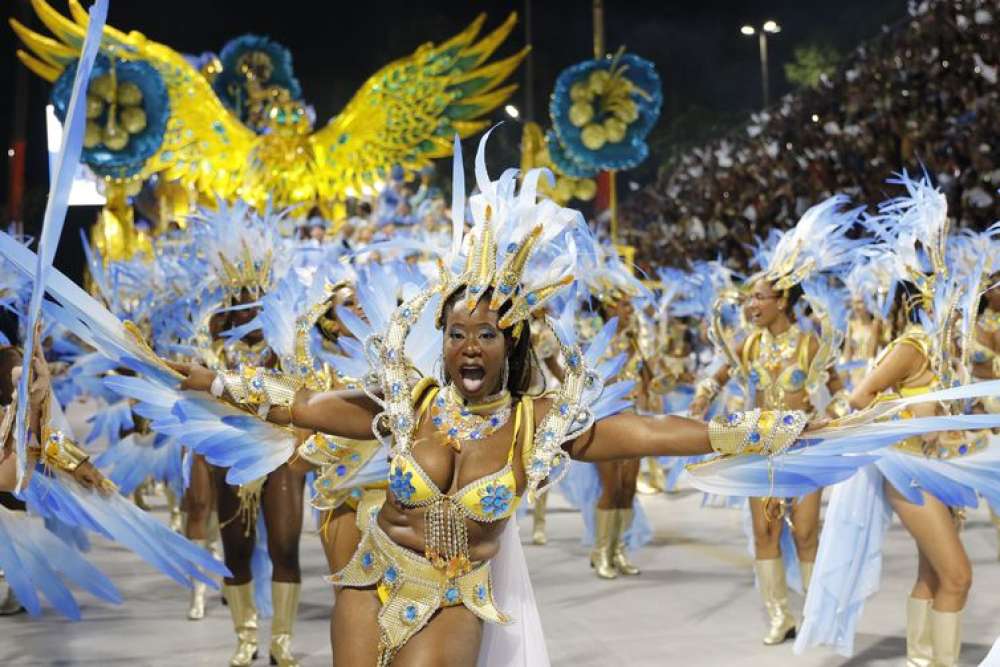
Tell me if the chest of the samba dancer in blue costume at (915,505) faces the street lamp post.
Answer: no

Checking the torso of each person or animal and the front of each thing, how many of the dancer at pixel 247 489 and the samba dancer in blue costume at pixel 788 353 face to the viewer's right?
0

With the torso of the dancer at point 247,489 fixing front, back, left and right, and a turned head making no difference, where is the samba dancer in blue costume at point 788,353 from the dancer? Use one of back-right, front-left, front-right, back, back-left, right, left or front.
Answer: left

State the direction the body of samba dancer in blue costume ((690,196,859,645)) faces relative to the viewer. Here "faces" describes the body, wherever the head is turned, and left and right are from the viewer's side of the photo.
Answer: facing the viewer and to the left of the viewer

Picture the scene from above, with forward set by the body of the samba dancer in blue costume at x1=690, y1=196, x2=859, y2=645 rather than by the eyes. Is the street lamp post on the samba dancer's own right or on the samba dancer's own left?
on the samba dancer's own right

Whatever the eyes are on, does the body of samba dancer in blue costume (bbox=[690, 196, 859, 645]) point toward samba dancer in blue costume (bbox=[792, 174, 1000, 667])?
no

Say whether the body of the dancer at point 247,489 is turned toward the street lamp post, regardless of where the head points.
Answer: no

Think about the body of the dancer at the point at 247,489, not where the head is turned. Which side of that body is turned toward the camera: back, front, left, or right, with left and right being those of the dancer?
front

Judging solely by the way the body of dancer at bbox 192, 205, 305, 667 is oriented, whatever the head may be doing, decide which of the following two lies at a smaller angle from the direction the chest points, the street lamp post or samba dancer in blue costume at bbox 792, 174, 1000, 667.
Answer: the samba dancer in blue costume
